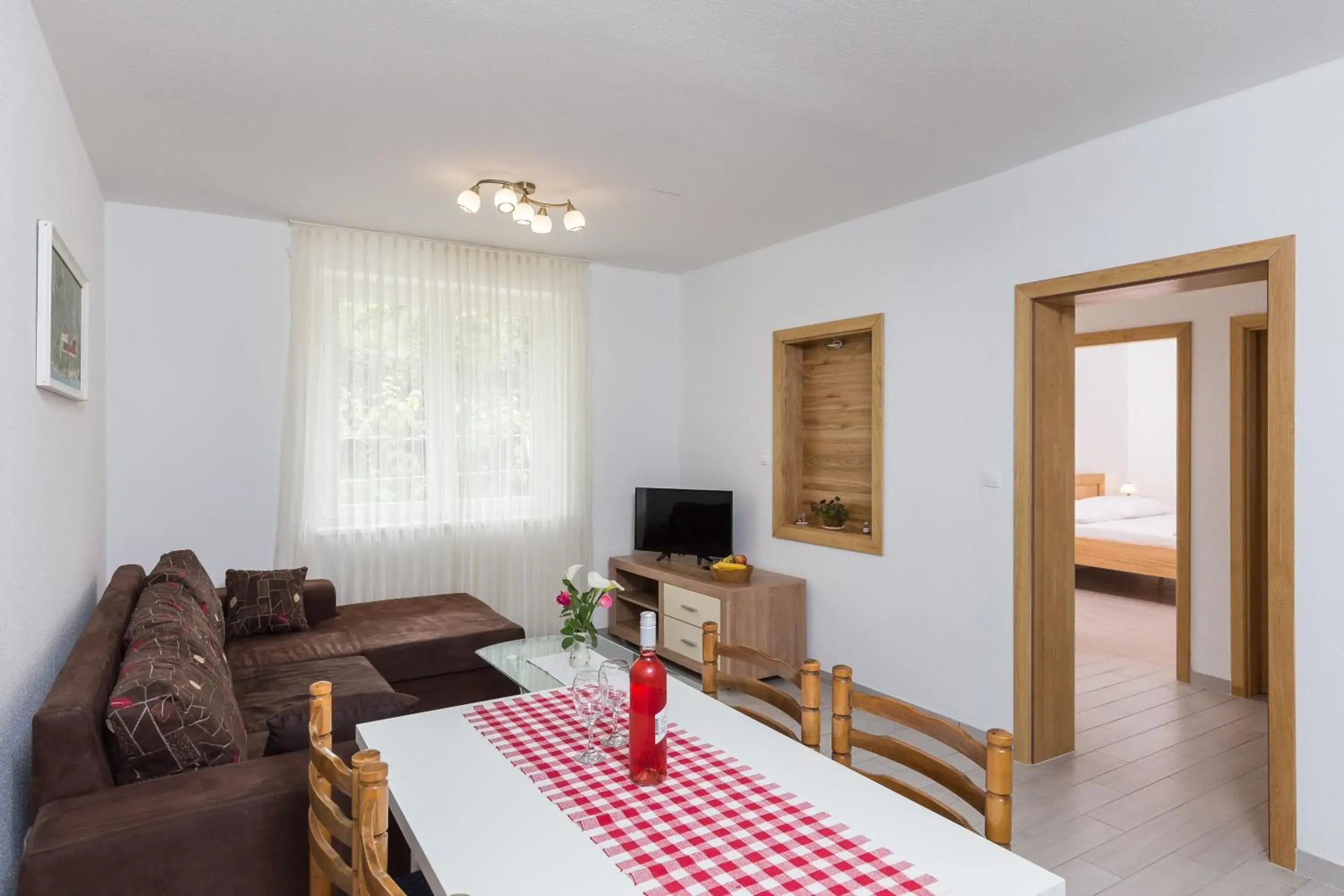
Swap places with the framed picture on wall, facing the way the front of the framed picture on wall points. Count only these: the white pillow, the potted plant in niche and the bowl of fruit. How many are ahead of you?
3

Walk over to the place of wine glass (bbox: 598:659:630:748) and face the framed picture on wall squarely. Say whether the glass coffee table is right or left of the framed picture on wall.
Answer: right

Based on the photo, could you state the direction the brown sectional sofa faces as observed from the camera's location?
facing to the right of the viewer

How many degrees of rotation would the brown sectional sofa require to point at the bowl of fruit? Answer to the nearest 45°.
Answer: approximately 45° to its left

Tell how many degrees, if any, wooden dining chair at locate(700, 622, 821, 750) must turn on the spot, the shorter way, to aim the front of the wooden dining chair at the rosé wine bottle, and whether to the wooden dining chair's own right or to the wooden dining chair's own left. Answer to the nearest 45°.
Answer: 0° — it already faces it

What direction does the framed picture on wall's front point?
to the viewer's right

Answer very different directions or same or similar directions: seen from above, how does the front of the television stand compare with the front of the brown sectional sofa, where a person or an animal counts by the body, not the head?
very different directions
